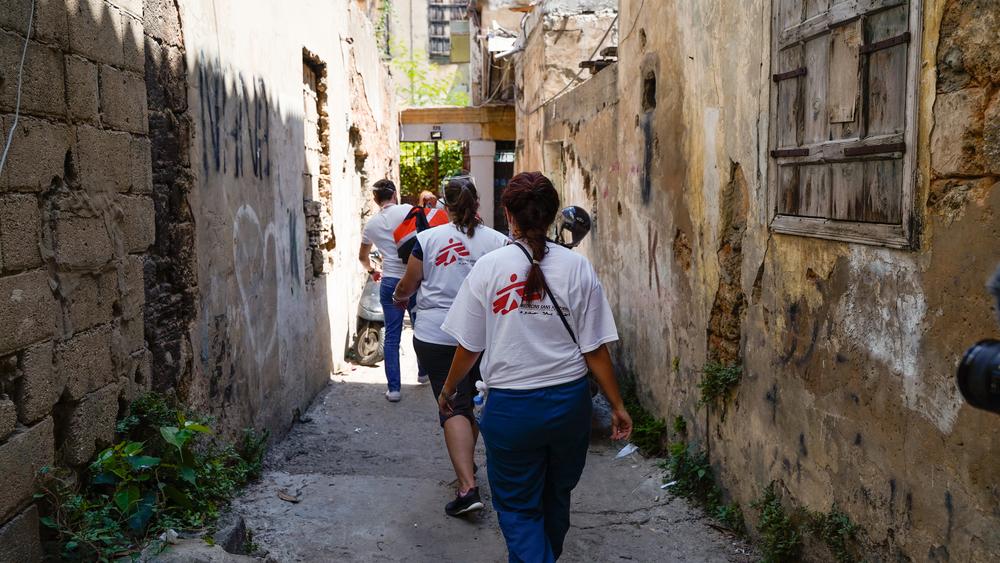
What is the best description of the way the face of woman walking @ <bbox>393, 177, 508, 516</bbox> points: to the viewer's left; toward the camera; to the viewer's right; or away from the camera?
away from the camera

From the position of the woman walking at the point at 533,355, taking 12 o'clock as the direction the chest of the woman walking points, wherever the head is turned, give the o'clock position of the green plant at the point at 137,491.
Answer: The green plant is roughly at 9 o'clock from the woman walking.

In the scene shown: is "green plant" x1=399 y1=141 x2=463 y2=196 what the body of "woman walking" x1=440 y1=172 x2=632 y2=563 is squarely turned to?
yes

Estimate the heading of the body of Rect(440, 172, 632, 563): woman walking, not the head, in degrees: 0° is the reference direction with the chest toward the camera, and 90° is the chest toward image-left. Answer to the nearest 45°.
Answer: approximately 180°

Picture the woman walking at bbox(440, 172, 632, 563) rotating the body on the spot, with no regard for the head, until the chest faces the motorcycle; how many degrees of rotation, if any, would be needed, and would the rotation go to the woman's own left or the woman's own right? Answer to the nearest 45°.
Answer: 0° — they already face it

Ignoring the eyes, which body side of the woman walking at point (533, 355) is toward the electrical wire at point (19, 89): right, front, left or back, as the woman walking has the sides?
left

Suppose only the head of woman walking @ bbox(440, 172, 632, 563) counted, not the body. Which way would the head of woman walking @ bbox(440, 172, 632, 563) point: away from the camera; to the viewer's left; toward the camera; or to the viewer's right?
away from the camera

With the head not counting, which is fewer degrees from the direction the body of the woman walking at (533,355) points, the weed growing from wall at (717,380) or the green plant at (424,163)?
the green plant

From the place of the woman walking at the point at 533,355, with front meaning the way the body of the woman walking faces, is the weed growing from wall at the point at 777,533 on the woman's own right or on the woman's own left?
on the woman's own right

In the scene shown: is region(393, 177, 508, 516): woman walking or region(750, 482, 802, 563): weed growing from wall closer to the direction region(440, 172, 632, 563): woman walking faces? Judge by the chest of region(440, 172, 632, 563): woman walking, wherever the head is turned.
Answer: the woman walking

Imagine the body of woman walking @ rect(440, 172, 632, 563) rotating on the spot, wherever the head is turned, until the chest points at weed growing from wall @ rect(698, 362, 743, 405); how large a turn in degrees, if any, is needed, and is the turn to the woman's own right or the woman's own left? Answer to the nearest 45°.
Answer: approximately 45° to the woman's own right
